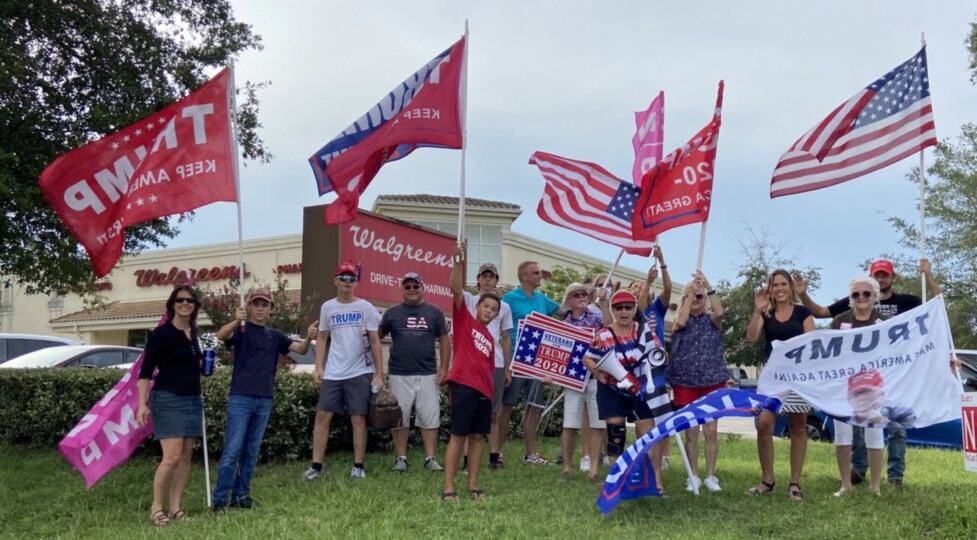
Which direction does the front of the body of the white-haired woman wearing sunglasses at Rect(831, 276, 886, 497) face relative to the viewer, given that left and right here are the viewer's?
facing the viewer

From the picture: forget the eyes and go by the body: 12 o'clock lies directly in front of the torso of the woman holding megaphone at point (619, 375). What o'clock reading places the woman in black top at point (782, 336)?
The woman in black top is roughly at 9 o'clock from the woman holding megaphone.

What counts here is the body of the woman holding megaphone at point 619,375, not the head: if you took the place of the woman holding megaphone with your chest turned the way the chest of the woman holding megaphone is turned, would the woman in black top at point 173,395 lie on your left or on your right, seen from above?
on your right

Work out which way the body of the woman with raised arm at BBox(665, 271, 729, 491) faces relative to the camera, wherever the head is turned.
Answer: toward the camera

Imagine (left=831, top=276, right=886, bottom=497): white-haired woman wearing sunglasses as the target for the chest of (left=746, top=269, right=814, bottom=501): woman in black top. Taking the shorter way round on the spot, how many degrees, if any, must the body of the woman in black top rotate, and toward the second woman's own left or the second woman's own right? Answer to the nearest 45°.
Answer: approximately 90° to the second woman's own left

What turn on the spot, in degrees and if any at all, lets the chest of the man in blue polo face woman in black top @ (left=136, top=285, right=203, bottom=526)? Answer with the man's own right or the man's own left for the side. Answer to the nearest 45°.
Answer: approximately 90° to the man's own right

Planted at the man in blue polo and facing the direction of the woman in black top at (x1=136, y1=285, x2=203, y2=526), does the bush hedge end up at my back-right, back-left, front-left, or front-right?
front-right

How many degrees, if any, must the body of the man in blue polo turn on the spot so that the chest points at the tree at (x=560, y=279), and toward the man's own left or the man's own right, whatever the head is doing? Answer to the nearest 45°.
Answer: approximately 135° to the man's own left

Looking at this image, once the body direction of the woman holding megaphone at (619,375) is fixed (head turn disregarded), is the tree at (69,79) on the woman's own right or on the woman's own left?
on the woman's own right

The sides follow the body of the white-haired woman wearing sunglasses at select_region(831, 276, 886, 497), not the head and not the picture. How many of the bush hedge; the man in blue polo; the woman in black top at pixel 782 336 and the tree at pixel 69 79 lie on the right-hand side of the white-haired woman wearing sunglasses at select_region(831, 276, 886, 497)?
4

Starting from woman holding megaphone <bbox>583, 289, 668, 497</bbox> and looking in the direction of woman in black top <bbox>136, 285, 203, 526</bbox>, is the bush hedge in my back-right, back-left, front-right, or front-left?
front-right

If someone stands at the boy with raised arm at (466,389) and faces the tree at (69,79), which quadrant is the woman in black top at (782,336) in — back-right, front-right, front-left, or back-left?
back-right

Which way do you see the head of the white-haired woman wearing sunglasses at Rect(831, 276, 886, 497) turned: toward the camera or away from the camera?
toward the camera

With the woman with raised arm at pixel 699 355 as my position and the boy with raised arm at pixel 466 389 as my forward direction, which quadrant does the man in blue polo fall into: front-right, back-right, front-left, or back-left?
front-right

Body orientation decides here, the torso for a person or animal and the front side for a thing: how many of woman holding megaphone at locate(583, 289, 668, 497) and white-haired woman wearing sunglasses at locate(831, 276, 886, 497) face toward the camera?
2

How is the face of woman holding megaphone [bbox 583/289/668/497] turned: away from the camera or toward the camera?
toward the camera
